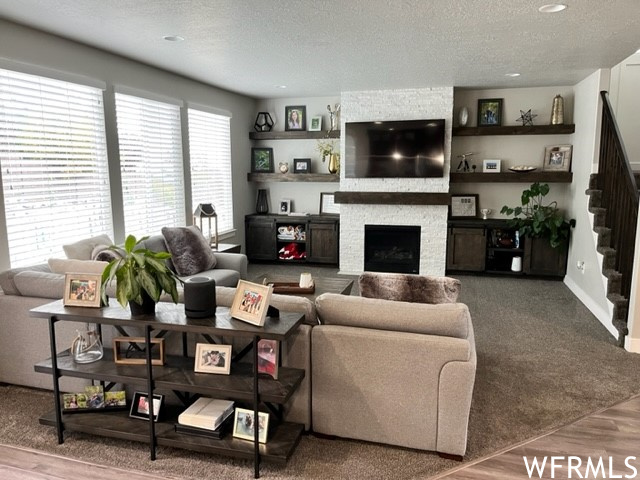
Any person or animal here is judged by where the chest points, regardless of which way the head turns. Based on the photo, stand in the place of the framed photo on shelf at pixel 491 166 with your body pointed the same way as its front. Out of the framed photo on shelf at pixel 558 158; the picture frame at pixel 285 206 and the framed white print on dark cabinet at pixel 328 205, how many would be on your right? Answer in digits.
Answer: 2

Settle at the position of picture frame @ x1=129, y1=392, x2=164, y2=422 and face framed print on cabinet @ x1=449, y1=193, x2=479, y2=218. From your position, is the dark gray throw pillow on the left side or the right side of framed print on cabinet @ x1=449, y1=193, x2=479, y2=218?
left

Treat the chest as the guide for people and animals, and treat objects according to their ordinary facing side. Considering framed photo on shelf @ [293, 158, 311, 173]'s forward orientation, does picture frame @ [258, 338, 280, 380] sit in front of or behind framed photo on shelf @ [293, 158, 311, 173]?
in front

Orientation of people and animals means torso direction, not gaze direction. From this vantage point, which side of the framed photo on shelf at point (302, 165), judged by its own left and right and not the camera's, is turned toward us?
front

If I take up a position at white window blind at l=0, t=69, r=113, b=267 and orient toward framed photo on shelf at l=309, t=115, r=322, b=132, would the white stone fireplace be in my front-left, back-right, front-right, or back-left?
front-right

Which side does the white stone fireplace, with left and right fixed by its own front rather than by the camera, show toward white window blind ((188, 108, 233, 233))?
right

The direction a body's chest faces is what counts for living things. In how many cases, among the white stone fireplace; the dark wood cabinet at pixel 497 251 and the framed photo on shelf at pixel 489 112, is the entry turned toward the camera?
3

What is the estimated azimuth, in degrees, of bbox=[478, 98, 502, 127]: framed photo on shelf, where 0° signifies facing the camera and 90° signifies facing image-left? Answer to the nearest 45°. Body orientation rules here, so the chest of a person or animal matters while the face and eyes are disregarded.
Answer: approximately 0°

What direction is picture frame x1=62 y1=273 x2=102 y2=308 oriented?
toward the camera

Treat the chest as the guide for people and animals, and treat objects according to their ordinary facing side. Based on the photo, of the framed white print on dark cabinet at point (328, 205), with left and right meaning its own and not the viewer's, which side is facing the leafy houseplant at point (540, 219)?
left

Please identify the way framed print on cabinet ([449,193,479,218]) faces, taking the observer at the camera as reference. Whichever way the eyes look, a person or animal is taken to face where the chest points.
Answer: facing the viewer
